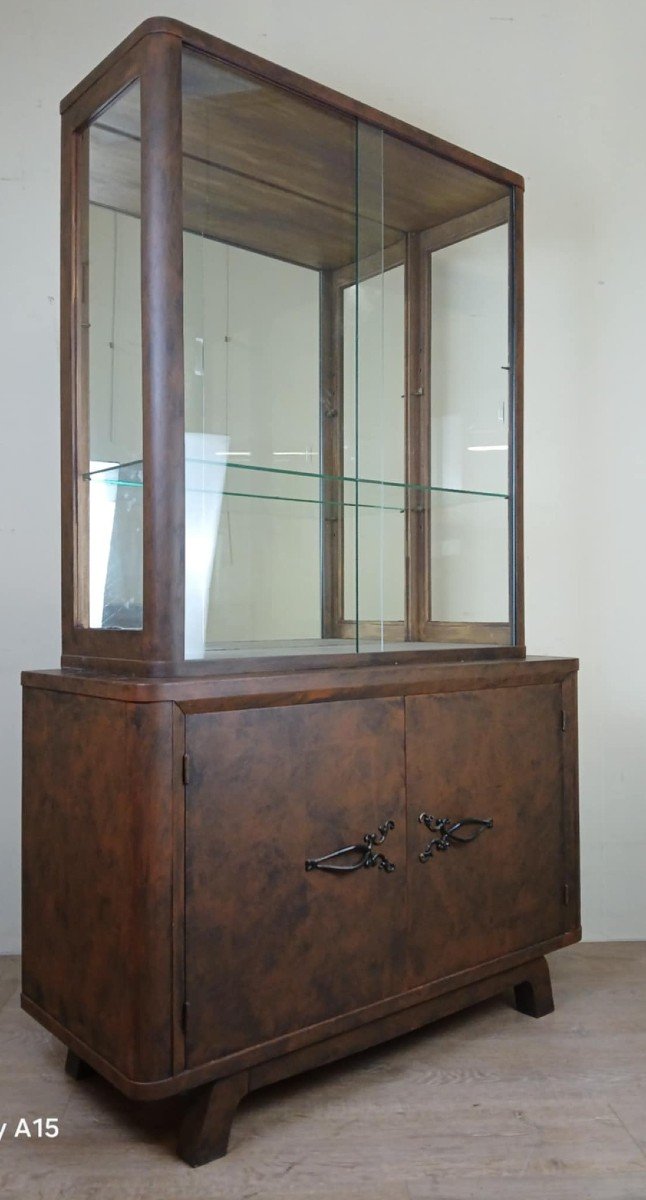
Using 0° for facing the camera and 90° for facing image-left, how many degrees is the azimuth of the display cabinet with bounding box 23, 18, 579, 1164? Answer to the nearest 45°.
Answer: approximately 315°
